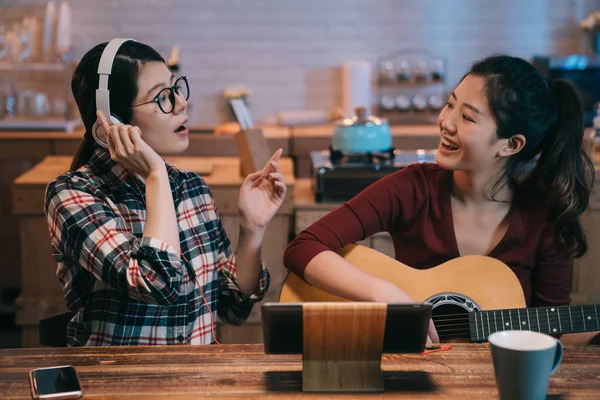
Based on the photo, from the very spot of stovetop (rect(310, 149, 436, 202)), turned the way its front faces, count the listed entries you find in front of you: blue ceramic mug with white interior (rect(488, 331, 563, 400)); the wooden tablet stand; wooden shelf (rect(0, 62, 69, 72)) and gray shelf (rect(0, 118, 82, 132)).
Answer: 2

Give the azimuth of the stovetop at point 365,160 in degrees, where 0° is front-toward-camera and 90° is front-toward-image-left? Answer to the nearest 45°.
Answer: approximately 0°

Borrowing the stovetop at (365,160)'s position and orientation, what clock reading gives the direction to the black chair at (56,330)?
The black chair is roughly at 1 o'clock from the stovetop.

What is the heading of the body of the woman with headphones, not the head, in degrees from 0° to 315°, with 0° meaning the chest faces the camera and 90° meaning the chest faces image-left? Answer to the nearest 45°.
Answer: approximately 315°

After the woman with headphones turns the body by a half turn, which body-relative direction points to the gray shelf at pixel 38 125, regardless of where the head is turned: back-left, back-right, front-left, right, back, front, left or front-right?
front-right

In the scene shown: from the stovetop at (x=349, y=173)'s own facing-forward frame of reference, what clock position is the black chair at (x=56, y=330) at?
The black chair is roughly at 1 o'clock from the stovetop.

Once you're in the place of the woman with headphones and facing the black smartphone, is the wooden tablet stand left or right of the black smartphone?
left

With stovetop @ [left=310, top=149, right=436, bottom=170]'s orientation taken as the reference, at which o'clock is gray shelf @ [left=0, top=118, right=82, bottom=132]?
The gray shelf is roughly at 4 o'clock from the stovetop.

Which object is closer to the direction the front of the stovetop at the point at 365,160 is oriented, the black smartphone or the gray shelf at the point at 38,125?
the black smartphone

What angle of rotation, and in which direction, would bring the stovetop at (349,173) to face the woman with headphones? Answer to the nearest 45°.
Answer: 0° — it already faces them

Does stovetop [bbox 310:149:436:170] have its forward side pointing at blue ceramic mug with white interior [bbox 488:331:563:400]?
yes
